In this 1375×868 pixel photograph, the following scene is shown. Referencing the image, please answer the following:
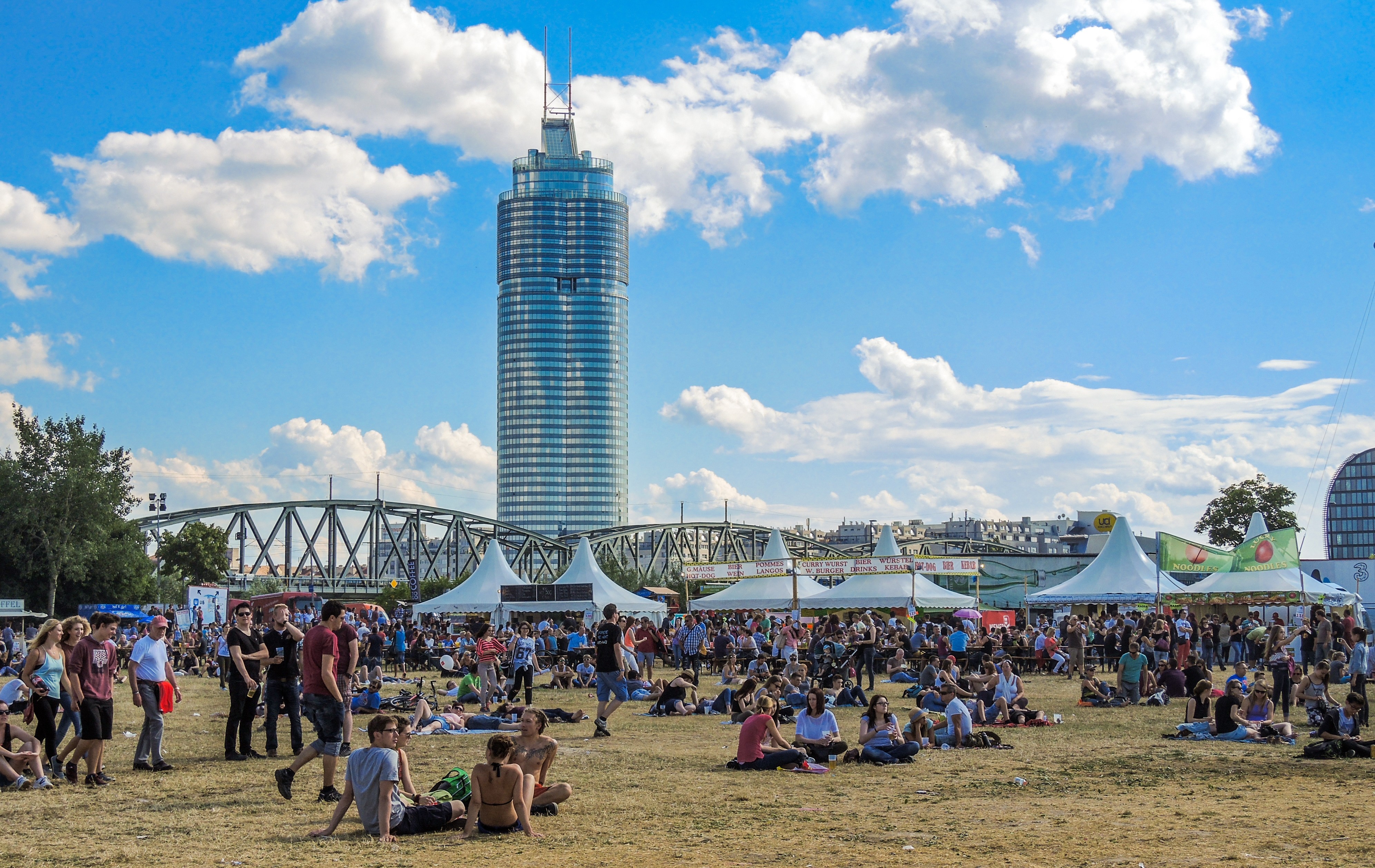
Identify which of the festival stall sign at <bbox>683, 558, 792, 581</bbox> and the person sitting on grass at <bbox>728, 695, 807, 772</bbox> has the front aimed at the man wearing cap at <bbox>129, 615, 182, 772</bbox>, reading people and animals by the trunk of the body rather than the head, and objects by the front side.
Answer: the festival stall sign

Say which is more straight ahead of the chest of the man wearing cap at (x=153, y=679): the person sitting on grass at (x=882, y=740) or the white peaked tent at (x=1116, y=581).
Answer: the person sitting on grass

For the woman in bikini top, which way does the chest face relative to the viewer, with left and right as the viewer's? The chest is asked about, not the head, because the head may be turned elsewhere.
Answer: facing away from the viewer

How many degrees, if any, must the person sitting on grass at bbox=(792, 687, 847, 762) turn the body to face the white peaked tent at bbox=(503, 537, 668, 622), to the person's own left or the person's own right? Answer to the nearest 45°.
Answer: approximately 180°

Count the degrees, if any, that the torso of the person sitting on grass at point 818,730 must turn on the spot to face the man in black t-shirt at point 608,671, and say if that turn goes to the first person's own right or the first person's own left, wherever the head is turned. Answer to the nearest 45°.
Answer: approximately 135° to the first person's own right

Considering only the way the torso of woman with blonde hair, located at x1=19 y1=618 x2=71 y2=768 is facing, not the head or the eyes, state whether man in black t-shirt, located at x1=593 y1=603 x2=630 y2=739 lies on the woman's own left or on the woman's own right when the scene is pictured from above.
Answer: on the woman's own left

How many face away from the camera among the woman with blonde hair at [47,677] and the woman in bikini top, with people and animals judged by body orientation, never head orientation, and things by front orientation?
1

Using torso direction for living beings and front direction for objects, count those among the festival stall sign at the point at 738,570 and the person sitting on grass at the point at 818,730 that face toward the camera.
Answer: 2

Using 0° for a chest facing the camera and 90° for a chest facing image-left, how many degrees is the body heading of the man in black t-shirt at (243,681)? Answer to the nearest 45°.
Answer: approximately 315°

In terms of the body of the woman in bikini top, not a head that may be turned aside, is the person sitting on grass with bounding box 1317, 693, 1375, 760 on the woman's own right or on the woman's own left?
on the woman's own right

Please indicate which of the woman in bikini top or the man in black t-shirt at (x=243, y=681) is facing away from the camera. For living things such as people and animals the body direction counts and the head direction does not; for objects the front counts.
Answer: the woman in bikini top
